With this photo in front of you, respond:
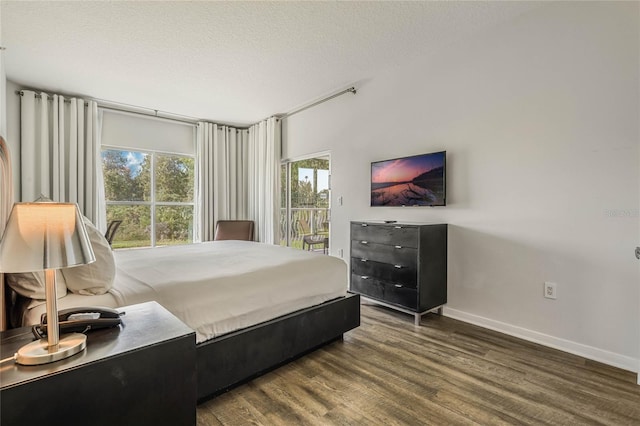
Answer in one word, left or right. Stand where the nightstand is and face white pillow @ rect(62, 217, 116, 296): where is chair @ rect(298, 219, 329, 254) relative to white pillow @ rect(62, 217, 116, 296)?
right

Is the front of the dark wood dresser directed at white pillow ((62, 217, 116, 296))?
yes

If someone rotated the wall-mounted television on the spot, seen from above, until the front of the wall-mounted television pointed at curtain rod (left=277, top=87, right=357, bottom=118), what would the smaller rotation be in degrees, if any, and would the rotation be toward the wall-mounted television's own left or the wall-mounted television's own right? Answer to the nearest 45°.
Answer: approximately 90° to the wall-mounted television's own right

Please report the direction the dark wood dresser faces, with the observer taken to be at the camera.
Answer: facing the viewer and to the left of the viewer

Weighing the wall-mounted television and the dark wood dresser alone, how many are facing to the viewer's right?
0

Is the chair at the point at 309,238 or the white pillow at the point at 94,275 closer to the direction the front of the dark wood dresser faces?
the white pillow

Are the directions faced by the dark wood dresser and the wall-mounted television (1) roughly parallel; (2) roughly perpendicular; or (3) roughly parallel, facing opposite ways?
roughly parallel

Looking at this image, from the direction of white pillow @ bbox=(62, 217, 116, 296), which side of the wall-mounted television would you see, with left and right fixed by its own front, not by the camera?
front

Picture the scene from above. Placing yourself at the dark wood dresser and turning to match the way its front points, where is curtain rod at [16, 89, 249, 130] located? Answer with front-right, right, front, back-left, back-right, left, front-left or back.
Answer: front-right

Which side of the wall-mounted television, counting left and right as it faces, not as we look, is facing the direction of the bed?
front

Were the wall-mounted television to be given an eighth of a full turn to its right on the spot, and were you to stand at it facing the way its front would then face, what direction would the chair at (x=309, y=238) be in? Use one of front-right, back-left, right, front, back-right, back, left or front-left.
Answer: front-right

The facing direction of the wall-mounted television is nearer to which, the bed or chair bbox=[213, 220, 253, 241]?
the bed

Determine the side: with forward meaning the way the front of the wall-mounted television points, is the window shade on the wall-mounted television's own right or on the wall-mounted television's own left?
on the wall-mounted television's own right

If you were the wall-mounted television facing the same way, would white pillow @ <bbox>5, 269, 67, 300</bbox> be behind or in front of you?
in front

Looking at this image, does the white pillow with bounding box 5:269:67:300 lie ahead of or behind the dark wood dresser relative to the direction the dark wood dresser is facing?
ahead

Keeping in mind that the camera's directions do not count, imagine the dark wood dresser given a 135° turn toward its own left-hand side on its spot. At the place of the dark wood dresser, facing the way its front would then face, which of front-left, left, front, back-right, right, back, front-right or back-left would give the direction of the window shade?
back

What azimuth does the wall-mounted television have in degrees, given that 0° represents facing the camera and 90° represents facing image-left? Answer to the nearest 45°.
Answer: approximately 45°
